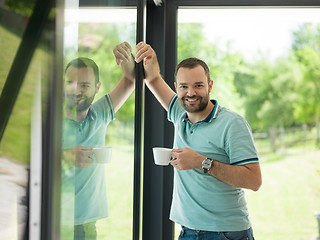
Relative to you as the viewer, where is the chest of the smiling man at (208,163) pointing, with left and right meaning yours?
facing the viewer and to the left of the viewer

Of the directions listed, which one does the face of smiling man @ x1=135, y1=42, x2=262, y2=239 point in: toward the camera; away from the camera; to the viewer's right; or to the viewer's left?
toward the camera

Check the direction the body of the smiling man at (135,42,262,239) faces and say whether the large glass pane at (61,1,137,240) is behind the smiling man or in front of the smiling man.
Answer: in front
